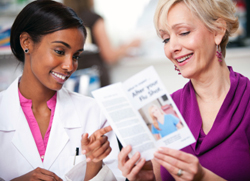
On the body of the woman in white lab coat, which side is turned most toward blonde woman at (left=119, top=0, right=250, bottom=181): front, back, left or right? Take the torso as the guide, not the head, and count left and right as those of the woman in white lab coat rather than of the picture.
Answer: left

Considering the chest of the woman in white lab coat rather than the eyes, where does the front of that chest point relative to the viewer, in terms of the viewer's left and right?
facing the viewer

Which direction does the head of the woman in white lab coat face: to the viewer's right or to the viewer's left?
to the viewer's right

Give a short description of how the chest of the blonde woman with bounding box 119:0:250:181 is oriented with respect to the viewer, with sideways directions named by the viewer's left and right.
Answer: facing the viewer and to the left of the viewer

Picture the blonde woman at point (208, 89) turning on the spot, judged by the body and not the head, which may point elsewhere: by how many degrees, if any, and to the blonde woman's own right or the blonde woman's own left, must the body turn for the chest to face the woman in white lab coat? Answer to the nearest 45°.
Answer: approximately 45° to the blonde woman's own right

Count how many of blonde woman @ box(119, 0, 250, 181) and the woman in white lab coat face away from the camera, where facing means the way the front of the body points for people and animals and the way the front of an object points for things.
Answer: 0

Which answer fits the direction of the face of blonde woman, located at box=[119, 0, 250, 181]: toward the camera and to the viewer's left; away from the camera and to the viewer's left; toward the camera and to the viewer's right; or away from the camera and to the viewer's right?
toward the camera and to the viewer's left
